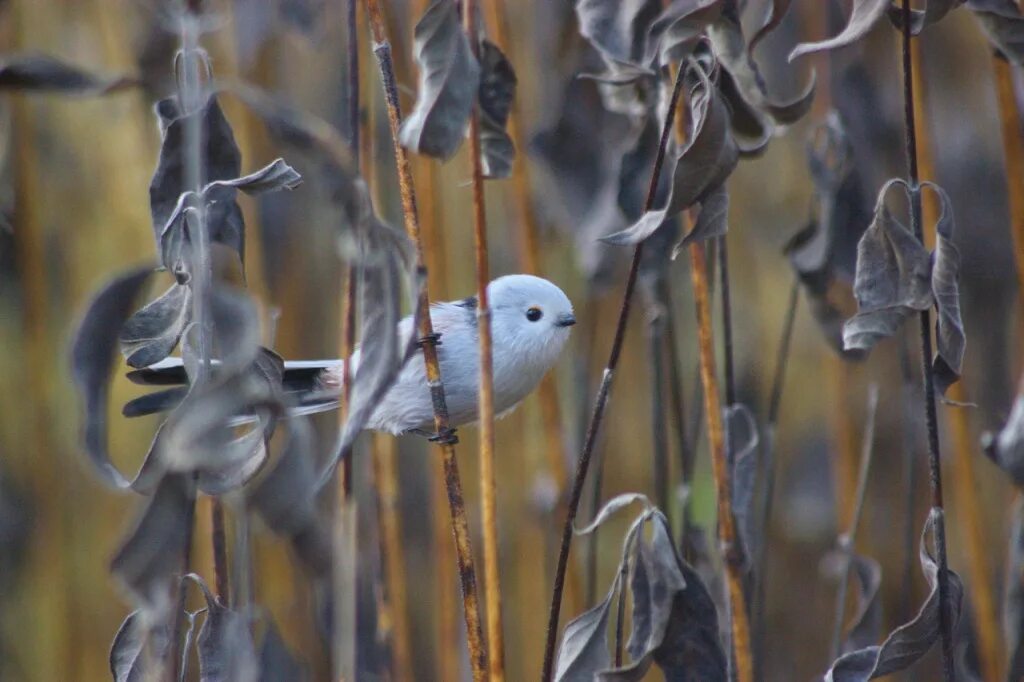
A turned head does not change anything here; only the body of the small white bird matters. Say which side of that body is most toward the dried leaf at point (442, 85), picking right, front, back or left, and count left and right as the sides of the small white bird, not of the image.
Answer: right

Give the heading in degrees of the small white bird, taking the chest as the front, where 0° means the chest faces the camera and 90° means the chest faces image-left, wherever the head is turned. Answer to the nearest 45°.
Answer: approximately 270°

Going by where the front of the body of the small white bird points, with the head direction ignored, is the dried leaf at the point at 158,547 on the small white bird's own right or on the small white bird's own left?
on the small white bird's own right
